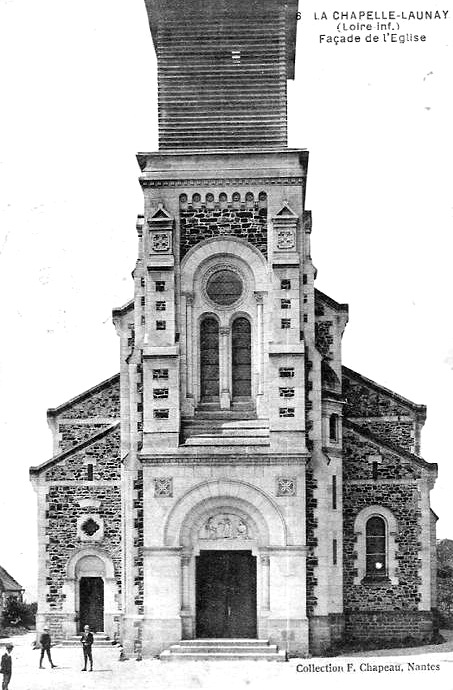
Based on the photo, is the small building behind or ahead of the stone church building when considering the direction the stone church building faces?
behind

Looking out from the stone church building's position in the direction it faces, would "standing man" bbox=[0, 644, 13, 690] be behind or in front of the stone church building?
in front

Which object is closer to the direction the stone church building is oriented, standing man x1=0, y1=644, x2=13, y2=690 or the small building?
the standing man
